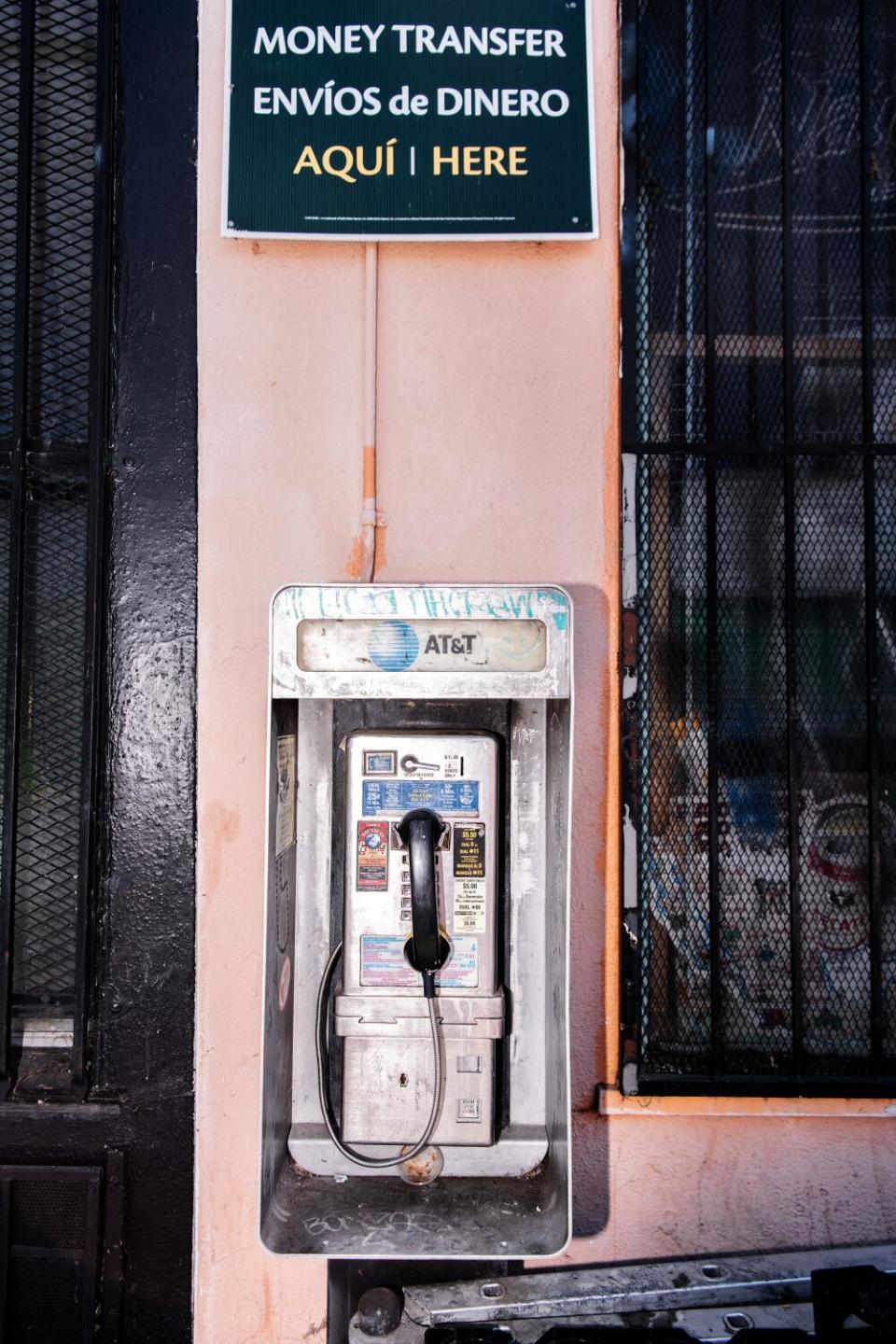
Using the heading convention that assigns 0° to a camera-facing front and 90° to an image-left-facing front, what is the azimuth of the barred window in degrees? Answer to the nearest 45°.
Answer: approximately 0°

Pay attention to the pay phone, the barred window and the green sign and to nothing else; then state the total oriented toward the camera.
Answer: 3

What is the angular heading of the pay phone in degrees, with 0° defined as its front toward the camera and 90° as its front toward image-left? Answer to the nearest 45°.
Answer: approximately 0°

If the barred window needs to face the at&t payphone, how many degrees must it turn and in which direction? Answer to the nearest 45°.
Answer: approximately 45° to its right
